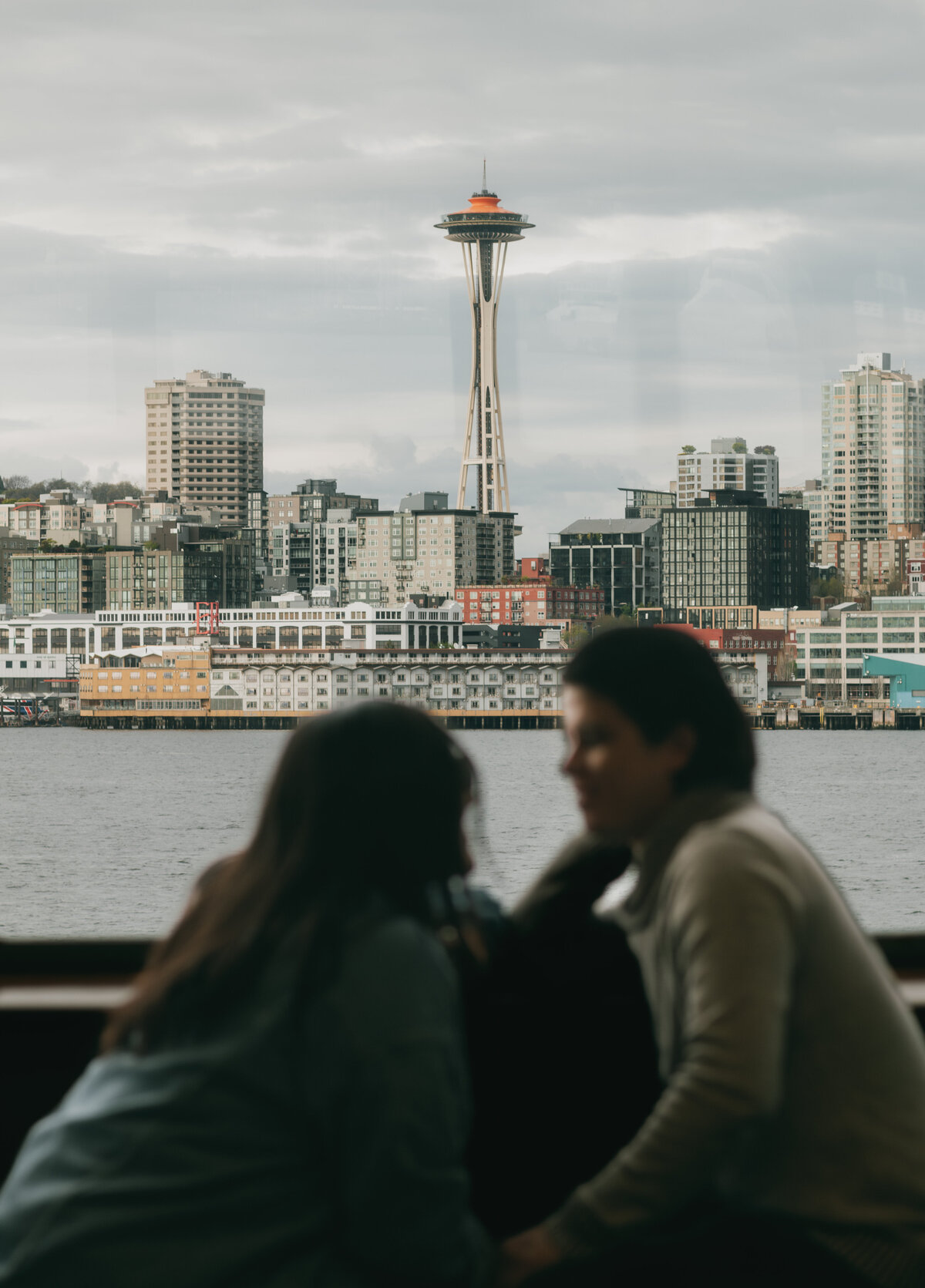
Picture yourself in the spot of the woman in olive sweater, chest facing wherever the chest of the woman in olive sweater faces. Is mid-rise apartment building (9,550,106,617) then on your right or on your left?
on your right

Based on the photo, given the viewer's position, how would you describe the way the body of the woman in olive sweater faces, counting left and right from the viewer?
facing to the left of the viewer

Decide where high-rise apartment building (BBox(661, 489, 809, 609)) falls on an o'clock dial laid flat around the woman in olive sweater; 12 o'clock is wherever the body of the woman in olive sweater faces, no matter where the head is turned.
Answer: The high-rise apartment building is roughly at 3 o'clock from the woman in olive sweater.

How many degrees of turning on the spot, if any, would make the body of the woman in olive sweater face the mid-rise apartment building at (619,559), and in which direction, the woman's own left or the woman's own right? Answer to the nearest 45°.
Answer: approximately 90° to the woman's own right

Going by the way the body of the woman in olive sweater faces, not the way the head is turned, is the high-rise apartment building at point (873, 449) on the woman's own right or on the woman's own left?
on the woman's own right

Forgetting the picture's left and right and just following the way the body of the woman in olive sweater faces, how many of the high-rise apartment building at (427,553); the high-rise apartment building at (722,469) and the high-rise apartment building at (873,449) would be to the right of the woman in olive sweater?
3

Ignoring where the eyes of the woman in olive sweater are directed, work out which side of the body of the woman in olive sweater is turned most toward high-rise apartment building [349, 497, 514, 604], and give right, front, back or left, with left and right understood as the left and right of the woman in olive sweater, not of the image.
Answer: right

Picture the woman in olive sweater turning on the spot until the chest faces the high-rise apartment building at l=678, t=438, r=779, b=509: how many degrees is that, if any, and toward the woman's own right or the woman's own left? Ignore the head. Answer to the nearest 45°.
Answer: approximately 90° to the woman's own right

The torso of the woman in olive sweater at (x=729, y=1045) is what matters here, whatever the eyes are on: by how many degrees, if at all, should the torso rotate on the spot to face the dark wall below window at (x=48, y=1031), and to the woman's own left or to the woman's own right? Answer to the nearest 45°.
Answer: approximately 45° to the woman's own right
